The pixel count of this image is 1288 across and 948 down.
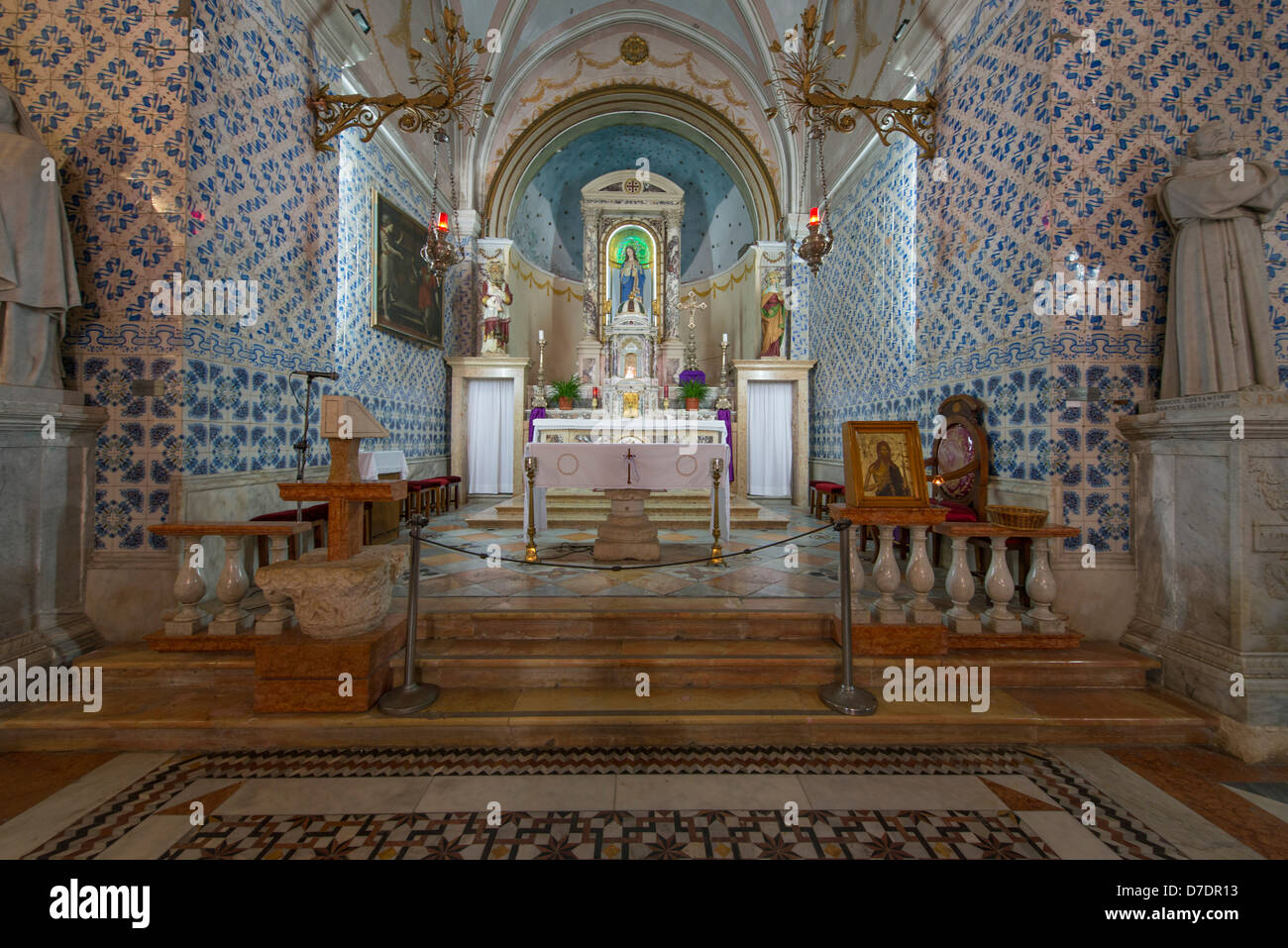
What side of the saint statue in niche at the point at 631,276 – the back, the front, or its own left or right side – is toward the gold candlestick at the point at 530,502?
front

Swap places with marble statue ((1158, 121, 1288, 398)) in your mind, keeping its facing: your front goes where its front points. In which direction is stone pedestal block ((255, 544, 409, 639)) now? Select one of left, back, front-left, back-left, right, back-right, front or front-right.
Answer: front-right

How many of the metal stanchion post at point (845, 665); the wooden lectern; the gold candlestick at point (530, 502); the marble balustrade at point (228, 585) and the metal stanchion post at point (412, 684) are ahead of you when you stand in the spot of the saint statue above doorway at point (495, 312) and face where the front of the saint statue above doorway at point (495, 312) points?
5

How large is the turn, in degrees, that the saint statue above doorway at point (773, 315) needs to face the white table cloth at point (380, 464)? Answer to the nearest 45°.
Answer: approximately 45° to its right

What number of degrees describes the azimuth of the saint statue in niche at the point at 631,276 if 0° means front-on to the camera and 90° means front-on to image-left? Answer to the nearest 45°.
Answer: approximately 0°

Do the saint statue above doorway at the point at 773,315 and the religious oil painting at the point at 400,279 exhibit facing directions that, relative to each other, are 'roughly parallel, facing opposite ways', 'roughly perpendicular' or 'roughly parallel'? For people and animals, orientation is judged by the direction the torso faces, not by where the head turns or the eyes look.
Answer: roughly perpendicular

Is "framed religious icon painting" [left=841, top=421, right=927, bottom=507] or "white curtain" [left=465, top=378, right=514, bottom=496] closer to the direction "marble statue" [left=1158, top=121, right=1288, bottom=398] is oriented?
the framed religious icon painting

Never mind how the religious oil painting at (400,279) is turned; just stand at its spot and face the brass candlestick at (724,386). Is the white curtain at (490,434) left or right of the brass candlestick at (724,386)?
left

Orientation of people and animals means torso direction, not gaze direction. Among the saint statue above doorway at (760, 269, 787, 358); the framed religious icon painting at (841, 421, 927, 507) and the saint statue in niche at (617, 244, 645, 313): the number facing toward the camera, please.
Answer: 3
